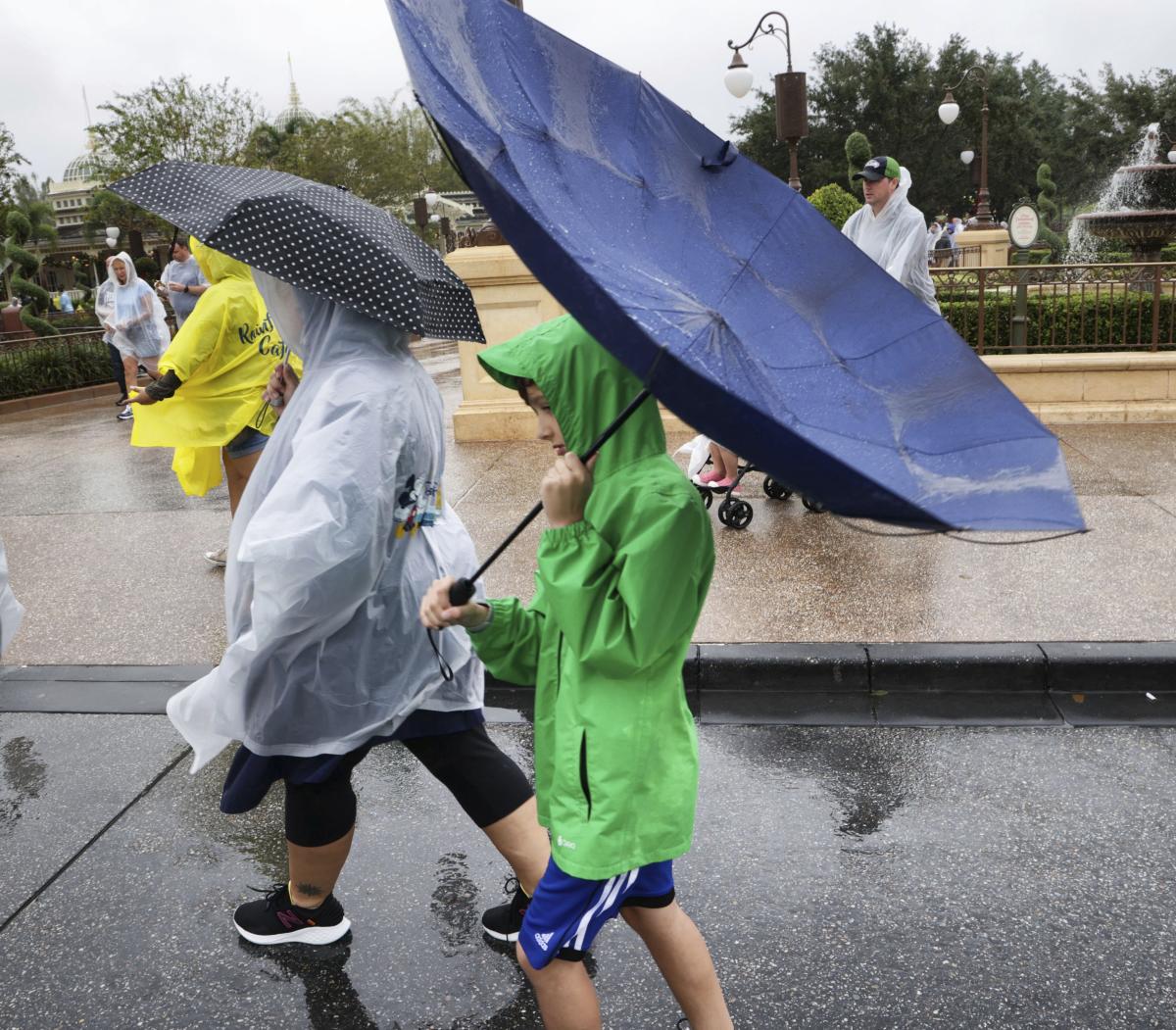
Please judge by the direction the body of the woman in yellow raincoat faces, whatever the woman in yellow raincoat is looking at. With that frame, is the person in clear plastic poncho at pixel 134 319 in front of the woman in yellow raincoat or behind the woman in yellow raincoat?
in front

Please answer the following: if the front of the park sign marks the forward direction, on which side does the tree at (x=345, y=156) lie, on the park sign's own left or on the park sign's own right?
on the park sign's own right

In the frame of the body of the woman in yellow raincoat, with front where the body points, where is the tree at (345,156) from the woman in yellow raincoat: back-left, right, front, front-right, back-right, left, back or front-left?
front-right

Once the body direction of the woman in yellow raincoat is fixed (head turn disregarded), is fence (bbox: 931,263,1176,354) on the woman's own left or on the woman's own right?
on the woman's own right

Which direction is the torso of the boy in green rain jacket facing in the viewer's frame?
to the viewer's left

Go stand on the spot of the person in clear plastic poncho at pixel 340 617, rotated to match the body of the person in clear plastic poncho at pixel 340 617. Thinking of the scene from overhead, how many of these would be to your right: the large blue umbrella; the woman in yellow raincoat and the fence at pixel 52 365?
2

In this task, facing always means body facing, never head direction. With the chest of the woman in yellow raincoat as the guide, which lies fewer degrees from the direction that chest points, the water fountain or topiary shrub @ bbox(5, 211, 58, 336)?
the topiary shrub

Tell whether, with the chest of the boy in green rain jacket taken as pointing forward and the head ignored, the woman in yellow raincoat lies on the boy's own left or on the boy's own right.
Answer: on the boy's own right

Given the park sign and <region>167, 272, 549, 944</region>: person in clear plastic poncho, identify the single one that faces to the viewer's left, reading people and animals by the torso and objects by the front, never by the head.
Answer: the person in clear plastic poncho

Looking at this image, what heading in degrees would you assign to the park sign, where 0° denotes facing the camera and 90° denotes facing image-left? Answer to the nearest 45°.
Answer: approximately 0°

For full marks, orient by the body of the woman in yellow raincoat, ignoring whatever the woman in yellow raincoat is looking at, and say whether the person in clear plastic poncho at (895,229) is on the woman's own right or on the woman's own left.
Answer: on the woman's own right

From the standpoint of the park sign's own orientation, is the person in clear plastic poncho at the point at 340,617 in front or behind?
in front

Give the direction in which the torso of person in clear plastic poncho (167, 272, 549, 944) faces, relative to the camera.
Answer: to the viewer's left
